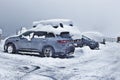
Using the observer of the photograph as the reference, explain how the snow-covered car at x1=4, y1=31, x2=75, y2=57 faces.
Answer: facing away from the viewer and to the left of the viewer
